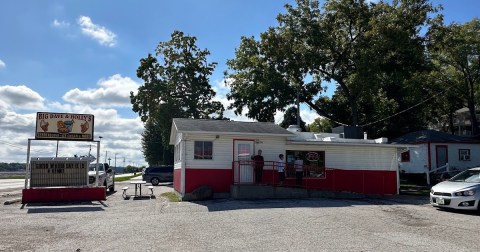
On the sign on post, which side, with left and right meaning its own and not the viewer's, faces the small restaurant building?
left

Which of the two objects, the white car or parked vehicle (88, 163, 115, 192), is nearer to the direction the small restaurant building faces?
the white car

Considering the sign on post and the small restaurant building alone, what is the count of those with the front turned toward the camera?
2

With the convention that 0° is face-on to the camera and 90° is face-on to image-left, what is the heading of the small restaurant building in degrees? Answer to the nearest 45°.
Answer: approximately 0°

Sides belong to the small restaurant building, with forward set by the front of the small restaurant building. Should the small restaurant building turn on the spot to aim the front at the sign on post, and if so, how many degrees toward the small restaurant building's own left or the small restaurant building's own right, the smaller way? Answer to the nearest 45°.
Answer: approximately 90° to the small restaurant building's own right

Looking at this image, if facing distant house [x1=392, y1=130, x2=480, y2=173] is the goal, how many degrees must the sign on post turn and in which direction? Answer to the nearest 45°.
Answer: approximately 90° to its left

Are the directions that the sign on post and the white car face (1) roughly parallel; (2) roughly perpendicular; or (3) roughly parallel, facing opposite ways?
roughly perpendicular

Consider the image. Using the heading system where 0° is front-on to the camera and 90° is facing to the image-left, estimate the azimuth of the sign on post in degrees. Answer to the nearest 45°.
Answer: approximately 0°
